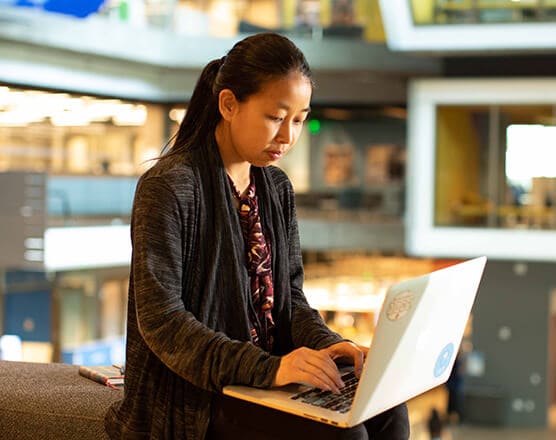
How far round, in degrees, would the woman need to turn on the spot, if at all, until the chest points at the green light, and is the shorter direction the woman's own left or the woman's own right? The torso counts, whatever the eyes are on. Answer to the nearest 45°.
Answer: approximately 135° to the woman's own left

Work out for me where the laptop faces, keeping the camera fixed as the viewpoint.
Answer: facing away from the viewer and to the left of the viewer

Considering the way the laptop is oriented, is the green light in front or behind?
in front

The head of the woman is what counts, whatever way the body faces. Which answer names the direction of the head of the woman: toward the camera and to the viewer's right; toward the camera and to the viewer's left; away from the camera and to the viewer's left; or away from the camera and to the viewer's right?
toward the camera and to the viewer's right

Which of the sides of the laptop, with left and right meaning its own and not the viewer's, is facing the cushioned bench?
front

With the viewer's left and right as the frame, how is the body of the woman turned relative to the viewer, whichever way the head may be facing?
facing the viewer and to the right of the viewer
